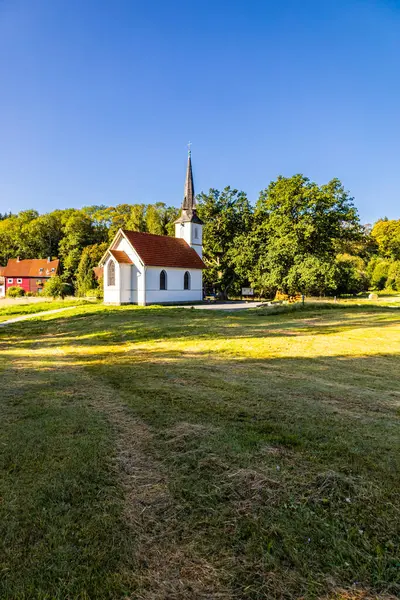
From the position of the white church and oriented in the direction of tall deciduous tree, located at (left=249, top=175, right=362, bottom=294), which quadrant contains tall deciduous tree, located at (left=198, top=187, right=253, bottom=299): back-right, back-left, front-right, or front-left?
front-left

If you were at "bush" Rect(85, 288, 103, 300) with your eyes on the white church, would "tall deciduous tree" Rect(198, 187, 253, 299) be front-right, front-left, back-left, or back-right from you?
front-left

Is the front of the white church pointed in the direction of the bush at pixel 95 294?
no

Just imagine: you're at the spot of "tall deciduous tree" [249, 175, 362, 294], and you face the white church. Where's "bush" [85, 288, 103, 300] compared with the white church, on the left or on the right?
right

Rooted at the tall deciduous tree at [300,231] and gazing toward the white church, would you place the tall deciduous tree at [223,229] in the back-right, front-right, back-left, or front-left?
front-right
